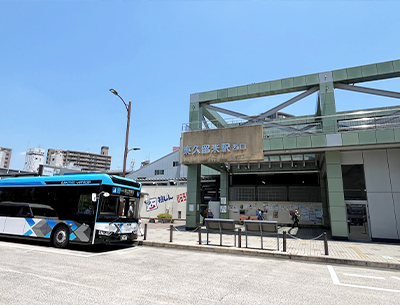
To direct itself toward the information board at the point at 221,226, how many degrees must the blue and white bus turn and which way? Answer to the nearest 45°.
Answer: approximately 45° to its left

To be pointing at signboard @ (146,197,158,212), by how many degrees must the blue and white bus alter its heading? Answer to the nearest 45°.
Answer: approximately 90° to its left

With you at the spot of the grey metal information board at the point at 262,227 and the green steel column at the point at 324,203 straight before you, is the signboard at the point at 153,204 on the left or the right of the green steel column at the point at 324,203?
left

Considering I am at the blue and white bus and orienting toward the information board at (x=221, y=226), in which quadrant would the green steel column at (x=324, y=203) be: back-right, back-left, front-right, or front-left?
front-left

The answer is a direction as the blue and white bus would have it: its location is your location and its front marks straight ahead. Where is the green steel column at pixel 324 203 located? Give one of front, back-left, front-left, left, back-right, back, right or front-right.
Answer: front-left

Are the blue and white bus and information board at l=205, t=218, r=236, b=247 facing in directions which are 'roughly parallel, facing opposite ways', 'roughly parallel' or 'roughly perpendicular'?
roughly perpendicular

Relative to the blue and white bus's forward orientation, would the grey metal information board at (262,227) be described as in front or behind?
in front

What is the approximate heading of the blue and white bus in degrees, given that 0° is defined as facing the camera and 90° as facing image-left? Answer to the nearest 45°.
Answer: approximately 315°
